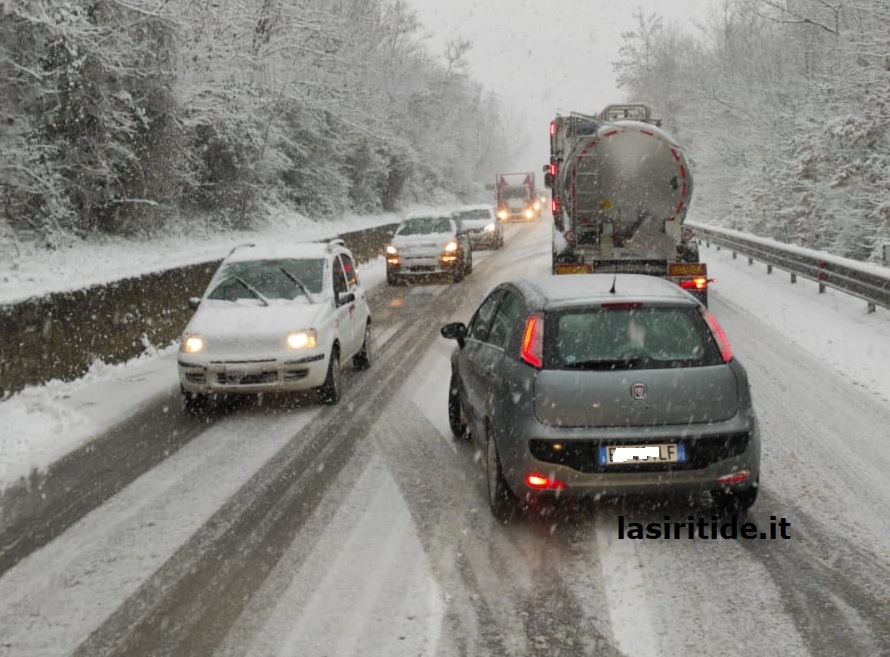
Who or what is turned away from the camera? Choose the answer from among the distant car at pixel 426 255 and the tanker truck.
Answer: the tanker truck

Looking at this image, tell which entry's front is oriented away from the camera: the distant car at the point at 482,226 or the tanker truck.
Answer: the tanker truck

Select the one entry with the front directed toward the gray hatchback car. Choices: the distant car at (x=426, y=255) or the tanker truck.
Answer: the distant car

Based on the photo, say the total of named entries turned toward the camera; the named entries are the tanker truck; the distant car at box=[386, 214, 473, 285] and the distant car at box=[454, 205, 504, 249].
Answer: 2

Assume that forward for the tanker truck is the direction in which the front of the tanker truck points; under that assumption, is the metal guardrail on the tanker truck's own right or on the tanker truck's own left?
on the tanker truck's own right

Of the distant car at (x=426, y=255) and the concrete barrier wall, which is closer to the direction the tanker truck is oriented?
the distant car

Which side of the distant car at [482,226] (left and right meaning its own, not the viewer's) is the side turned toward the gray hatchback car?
front

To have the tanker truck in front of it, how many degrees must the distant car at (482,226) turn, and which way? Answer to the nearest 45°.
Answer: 0° — it already faces it

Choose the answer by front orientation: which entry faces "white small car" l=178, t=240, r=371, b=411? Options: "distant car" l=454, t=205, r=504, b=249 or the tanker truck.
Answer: the distant car

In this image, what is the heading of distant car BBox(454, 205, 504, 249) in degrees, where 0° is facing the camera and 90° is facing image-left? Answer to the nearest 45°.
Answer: approximately 0°

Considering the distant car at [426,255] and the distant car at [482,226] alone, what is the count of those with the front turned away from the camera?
0
